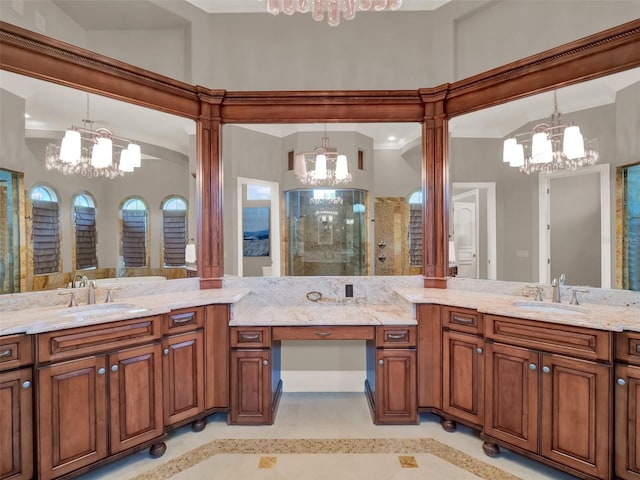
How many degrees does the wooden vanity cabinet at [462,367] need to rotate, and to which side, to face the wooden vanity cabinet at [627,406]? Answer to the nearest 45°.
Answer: approximately 90° to its left

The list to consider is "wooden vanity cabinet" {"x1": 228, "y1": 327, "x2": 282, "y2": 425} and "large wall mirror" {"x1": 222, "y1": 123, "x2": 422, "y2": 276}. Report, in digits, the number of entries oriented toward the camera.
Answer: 2

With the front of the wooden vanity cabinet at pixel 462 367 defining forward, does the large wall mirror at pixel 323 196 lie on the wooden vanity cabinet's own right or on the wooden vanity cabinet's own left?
on the wooden vanity cabinet's own right

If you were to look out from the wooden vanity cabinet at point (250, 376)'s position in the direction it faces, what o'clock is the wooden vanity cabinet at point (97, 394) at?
the wooden vanity cabinet at point (97, 394) is roughly at 2 o'clock from the wooden vanity cabinet at point (250, 376).

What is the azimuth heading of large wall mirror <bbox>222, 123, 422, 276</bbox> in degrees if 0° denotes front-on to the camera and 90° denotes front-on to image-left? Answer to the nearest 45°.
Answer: approximately 0°

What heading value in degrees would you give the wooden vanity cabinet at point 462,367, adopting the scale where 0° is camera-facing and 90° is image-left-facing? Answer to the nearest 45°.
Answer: approximately 45°

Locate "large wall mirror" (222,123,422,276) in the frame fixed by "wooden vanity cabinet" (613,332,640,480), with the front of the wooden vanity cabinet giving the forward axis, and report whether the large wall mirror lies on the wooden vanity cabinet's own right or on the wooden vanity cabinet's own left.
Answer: on the wooden vanity cabinet's own right

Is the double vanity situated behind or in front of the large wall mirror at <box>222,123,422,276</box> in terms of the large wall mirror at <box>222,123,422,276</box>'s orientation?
in front

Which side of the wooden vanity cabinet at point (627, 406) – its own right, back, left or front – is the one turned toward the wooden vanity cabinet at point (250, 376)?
right
